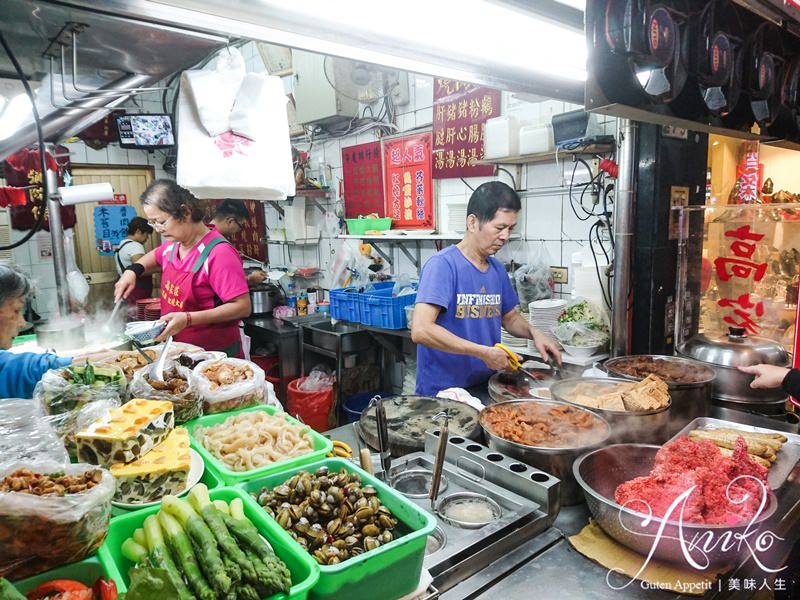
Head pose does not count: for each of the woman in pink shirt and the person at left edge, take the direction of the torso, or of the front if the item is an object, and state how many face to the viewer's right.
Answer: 1

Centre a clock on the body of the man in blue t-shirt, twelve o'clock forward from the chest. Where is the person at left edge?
The person at left edge is roughly at 3 o'clock from the man in blue t-shirt.

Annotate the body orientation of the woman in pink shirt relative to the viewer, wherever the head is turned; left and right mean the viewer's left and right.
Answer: facing the viewer and to the left of the viewer

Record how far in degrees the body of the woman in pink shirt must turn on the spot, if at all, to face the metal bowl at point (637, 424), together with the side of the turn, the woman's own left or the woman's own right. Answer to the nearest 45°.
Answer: approximately 90° to the woman's own left

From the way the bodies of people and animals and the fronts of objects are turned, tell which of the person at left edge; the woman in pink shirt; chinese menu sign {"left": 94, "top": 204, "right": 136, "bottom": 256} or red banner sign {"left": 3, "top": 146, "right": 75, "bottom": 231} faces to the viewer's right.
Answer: the person at left edge

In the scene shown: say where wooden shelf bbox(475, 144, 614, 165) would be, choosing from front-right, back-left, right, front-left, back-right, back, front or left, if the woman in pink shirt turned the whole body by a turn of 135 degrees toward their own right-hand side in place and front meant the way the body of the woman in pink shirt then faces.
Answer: right

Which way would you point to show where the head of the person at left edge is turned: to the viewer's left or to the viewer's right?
to the viewer's right

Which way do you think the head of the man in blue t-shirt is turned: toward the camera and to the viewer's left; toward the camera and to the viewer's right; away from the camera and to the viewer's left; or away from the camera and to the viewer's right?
toward the camera and to the viewer's right

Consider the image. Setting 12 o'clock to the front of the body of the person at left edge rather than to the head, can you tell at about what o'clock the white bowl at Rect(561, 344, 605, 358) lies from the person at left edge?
The white bowl is roughly at 12 o'clock from the person at left edge.

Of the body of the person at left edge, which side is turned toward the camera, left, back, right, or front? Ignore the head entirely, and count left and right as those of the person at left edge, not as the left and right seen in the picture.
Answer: right

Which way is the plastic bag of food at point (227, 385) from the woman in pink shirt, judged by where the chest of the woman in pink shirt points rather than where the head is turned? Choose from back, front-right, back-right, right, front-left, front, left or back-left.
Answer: front-left
